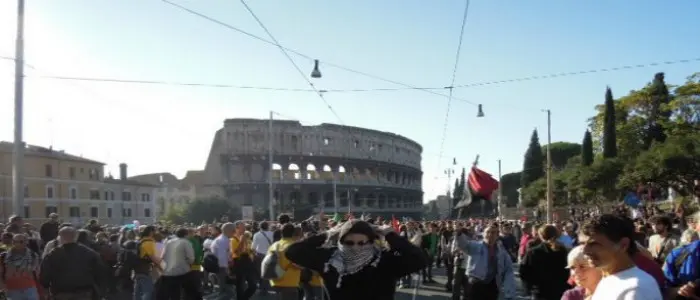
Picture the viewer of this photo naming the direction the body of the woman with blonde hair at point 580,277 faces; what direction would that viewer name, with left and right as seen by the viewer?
facing the viewer and to the left of the viewer

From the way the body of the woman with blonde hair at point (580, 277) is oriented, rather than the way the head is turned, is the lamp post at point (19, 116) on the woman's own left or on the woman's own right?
on the woman's own right

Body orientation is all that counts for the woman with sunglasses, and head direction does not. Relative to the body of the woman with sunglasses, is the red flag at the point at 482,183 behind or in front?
behind

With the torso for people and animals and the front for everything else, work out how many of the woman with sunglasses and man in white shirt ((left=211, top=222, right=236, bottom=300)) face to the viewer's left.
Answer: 0

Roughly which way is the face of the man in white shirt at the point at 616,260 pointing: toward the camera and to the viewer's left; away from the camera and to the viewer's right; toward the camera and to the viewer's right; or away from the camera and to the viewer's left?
toward the camera and to the viewer's left

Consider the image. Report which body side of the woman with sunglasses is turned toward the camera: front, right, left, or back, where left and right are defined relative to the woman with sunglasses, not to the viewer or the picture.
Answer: front
